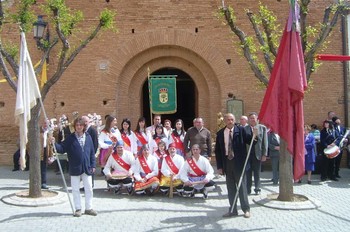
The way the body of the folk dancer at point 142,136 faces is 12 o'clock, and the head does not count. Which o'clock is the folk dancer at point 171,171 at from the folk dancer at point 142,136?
the folk dancer at point 171,171 is roughly at 11 o'clock from the folk dancer at point 142,136.

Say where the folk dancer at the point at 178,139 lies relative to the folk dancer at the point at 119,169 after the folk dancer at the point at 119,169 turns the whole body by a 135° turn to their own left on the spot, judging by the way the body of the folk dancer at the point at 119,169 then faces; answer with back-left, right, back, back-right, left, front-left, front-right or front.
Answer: front

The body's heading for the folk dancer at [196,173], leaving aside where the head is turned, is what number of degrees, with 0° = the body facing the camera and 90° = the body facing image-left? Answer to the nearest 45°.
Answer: approximately 0°

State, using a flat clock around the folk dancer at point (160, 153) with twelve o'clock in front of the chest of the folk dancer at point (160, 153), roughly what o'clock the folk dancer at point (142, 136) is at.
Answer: the folk dancer at point (142, 136) is roughly at 5 o'clock from the folk dancer at point (160, 153).

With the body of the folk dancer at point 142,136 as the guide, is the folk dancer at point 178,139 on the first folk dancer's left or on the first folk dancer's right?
on the first folk dancer's left
